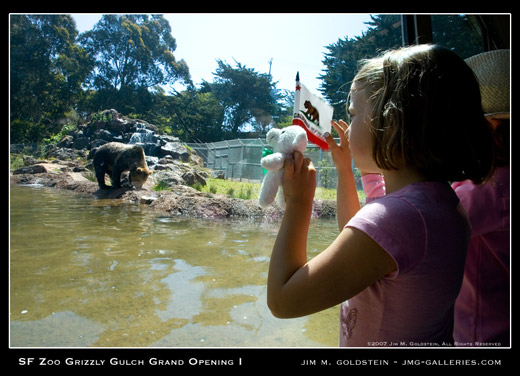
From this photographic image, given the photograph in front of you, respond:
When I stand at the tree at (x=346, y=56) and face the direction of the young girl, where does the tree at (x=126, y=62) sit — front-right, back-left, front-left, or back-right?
back-right

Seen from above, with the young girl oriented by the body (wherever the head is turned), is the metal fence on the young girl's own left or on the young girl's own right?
on the young girl's own right

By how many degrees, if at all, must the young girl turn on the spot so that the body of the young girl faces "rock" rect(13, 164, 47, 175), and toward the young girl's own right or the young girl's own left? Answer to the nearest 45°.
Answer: approximately 45° to the young girl's own right

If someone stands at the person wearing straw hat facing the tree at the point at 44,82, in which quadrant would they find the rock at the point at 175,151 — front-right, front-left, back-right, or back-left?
front-right

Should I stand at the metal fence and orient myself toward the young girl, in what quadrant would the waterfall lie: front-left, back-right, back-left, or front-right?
front-right

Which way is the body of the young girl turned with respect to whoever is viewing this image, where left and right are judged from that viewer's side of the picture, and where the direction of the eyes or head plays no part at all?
facing to the left of the viewer

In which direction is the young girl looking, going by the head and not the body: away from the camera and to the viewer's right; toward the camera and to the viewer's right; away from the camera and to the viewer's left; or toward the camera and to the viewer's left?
away from the camera and to the viewer's left

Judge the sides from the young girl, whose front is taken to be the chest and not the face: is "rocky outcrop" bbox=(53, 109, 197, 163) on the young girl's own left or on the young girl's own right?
on the young girl's own right
